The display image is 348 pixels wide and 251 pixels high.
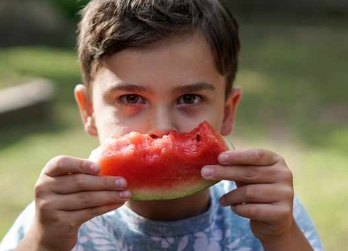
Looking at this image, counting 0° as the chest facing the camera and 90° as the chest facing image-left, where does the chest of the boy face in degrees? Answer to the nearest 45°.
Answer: approximately 0°
